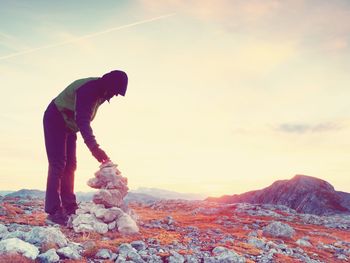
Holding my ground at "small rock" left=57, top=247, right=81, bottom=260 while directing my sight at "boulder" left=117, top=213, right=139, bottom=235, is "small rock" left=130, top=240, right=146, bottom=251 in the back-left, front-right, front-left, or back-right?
front-right

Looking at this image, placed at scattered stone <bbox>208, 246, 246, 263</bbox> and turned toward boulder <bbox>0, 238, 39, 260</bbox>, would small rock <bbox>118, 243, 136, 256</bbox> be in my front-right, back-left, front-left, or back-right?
front-right

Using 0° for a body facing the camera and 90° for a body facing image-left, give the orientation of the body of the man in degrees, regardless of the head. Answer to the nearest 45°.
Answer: approximately 270°

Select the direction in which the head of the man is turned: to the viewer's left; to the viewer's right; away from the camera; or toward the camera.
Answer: to the viewer's right

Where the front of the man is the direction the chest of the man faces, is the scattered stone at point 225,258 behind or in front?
in front

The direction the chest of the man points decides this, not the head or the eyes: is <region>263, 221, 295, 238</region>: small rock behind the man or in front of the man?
in front
